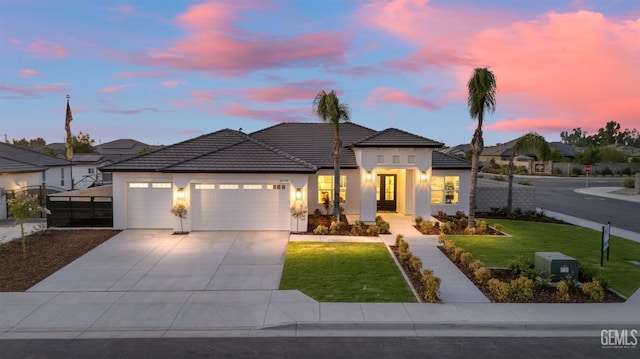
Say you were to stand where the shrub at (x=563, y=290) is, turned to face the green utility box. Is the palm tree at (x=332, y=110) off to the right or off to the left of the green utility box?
left

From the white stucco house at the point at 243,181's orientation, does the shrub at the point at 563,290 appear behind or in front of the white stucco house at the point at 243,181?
in front

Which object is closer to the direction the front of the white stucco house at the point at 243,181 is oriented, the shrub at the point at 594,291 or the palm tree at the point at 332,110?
the shrub

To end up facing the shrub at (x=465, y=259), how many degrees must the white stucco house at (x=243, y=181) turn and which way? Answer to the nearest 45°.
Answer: approximately 45° to its left

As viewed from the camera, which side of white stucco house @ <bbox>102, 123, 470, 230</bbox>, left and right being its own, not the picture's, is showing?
front

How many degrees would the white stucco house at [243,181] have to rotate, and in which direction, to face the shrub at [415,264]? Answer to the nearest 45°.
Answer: approximately 45° to its left

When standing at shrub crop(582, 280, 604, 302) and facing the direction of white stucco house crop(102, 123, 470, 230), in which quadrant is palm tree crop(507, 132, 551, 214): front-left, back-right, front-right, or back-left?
front-right

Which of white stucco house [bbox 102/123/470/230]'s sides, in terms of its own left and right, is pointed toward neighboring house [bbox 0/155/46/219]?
right

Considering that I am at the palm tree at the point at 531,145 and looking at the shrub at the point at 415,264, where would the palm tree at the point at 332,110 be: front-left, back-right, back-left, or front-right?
front-right

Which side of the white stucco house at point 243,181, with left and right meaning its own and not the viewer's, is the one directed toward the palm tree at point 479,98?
left

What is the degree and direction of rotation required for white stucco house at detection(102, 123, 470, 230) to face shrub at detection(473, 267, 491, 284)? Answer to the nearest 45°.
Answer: approximately 45° to its left

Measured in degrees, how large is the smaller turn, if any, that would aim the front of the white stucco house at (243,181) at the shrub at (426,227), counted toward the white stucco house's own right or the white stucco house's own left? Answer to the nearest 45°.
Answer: approximately 90° to the white stucco house's own left

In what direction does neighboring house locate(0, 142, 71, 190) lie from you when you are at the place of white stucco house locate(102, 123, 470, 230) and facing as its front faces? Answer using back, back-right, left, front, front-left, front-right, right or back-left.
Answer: back-right

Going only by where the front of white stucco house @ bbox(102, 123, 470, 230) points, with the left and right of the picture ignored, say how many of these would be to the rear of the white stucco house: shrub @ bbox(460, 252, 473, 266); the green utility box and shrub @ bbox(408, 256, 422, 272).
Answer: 0

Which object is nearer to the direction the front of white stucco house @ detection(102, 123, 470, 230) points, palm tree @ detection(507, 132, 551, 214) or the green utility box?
the green utility box
